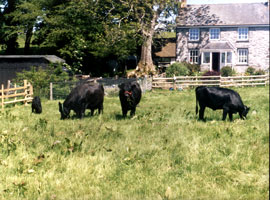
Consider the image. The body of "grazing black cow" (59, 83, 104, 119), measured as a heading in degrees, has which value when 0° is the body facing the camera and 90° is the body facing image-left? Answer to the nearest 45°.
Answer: approximately 45°

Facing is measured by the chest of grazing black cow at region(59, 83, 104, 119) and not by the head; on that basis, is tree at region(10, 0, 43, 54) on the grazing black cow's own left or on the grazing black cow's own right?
on the grazing black cow's own right

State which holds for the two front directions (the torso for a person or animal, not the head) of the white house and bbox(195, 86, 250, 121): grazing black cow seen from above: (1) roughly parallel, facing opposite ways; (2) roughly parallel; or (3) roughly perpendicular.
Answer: roughly perpendicular

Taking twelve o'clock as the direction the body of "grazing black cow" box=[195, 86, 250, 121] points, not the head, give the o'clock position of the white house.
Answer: The white house is roughly at 9 o'clock from the grazing black cow.

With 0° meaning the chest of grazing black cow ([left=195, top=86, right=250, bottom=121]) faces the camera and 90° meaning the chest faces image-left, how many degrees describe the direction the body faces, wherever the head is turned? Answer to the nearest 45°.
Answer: approximately 270°

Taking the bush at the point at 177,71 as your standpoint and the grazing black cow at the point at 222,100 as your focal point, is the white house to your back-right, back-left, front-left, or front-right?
back-left

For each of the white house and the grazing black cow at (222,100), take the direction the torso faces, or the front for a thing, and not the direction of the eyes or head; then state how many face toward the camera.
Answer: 1

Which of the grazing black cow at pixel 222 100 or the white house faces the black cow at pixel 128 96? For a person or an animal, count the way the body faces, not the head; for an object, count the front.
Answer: the white house
